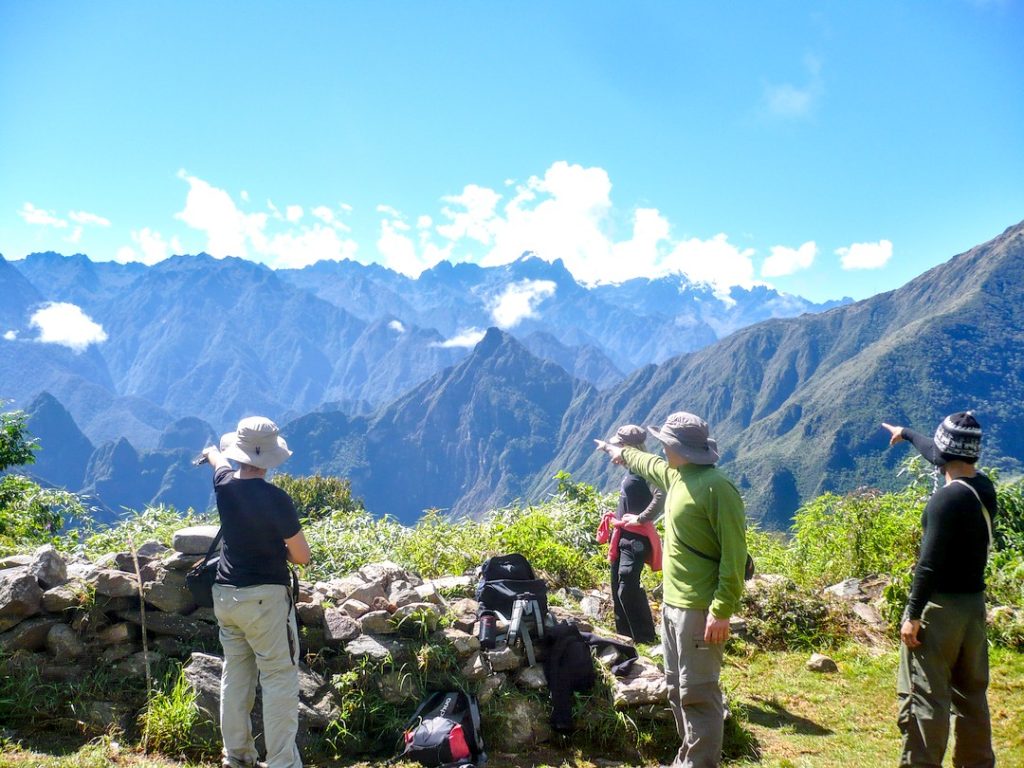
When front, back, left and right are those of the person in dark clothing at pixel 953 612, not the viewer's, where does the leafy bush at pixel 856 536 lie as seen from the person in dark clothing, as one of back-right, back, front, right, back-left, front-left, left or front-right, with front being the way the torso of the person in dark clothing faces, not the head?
front-right

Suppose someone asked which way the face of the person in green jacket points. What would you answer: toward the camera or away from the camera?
away from the camera

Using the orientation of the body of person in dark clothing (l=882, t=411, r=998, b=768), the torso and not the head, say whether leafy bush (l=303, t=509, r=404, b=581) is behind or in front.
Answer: in front

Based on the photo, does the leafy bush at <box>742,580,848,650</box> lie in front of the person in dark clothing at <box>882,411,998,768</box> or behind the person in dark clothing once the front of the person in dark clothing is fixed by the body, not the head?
in front

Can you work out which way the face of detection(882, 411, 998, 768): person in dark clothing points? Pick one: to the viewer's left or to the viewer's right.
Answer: to the viewer's left

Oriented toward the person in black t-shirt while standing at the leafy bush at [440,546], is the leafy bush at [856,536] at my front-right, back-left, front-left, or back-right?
back-left

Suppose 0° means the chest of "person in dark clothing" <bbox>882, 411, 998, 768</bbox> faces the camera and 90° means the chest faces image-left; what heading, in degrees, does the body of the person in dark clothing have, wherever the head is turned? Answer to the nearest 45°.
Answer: approximately 135°
